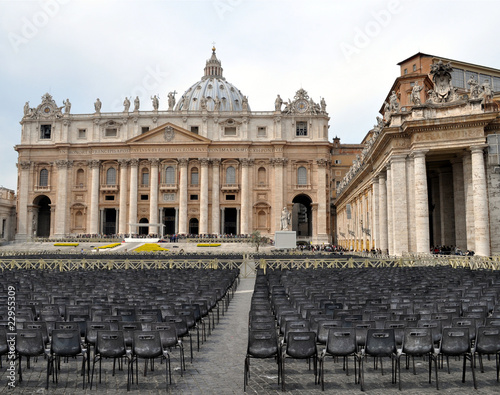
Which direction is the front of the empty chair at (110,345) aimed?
away from the camera

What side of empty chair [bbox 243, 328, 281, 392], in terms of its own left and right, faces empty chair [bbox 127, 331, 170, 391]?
left

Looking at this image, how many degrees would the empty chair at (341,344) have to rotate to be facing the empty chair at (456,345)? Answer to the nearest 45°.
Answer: approximately 90° to its right

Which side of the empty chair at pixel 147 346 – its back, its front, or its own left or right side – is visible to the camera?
back

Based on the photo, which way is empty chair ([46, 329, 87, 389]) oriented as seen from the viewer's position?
away from the camera

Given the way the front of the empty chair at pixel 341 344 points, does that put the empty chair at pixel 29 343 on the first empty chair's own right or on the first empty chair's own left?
on the first empty chair's own left

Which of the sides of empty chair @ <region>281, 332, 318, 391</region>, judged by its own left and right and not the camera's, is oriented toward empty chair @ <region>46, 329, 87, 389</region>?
left

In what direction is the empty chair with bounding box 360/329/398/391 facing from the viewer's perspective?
away from the camera

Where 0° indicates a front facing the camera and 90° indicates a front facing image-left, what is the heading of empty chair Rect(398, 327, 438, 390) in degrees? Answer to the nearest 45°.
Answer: approximately 180°

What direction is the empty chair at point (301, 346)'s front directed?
away from the camera

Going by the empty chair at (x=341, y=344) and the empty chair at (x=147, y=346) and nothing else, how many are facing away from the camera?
2

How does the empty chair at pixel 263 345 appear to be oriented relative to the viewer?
away from the camera
